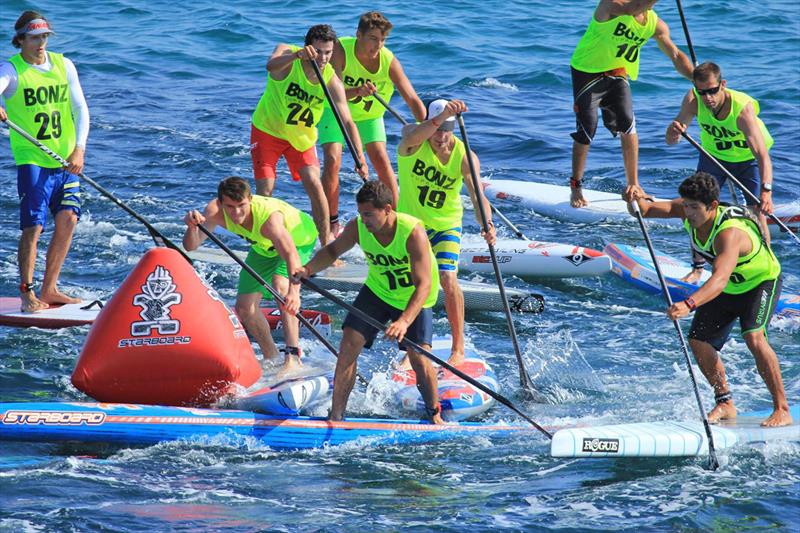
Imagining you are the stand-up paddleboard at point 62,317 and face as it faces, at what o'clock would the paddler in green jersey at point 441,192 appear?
The paddler in green jersey is roughly at 1 o'clock from the stand-up paddleboard.

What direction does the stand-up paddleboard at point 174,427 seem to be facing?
to the viewer's left

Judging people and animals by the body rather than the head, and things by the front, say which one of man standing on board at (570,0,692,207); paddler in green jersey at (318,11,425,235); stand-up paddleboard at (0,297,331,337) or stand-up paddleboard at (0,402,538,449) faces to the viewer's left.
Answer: stand-up paddleboard at (0,402,538,449)

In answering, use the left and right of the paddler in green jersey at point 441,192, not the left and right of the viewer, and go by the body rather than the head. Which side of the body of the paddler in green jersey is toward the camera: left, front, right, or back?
front

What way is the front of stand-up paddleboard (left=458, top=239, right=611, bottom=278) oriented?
to the viewer's right

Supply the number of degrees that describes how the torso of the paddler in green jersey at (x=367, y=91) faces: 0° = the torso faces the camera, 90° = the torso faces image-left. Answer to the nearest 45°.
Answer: approximately 315°

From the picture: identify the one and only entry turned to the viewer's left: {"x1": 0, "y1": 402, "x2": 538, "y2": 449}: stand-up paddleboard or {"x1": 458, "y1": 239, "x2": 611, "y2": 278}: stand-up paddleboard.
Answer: {"x1": 0, "y1": 402, "x2": 538, "y2": 449}: stand-up paddleboard

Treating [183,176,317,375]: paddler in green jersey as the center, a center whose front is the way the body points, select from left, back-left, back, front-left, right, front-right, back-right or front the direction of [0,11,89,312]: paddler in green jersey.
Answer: right

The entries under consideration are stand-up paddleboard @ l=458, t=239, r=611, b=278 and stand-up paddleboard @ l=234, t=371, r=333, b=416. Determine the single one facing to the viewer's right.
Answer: stand-up paddleboard @ l=458, t=239, r=611, b=278

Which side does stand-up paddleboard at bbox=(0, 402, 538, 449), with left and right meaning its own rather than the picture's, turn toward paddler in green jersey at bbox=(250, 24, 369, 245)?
right

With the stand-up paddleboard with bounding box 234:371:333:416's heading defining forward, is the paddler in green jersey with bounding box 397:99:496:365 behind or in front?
behind

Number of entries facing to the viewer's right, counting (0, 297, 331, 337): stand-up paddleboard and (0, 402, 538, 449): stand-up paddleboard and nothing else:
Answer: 1

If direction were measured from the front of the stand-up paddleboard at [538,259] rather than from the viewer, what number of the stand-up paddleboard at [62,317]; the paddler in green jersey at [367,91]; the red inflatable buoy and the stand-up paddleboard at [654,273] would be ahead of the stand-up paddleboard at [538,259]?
1
